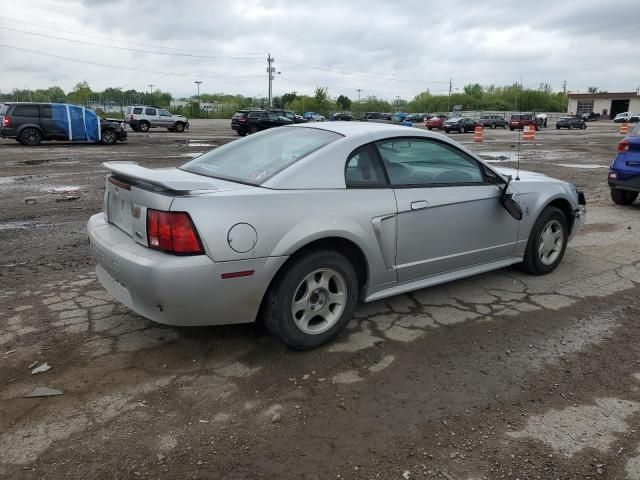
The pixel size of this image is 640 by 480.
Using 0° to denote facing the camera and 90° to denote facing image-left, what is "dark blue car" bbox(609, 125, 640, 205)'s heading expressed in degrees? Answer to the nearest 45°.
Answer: approximately 225°

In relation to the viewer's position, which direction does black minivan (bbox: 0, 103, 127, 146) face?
facing to the right of the viewer

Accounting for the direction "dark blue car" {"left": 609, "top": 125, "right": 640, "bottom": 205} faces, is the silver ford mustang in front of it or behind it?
behind

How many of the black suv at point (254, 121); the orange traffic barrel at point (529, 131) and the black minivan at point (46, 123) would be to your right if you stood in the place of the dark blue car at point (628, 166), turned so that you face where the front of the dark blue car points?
0

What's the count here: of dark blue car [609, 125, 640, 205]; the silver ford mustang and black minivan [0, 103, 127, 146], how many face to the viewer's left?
0

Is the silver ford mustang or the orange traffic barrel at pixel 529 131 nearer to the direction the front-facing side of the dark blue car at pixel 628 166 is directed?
the orange traffic barrel

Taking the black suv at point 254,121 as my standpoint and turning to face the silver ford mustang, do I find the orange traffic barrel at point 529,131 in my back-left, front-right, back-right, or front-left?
front-left

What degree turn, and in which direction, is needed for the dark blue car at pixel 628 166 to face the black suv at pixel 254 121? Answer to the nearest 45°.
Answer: approximately 90° to its left

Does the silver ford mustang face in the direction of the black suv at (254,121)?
no

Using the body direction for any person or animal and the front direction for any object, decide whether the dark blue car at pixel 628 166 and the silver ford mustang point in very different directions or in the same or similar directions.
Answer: same or similar directions

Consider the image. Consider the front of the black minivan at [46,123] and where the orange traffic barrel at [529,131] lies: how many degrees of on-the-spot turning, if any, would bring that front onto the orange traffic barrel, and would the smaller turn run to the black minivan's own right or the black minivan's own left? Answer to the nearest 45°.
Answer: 0° — it already faces it

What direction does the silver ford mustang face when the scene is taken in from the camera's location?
facing away from the viewer and to the right of the viewer

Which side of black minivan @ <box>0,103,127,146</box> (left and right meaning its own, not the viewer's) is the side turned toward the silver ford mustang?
right

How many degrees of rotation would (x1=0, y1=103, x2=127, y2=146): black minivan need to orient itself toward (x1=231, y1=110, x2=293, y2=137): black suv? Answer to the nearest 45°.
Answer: approximately 45° to its left

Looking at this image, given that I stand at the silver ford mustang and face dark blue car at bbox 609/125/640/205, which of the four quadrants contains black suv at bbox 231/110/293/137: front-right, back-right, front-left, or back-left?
front-left

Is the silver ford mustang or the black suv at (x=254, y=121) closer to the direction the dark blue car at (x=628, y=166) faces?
the black suv

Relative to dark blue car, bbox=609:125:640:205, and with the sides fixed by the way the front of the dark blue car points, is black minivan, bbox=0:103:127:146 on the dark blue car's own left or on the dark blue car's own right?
on the dark blue car's own left

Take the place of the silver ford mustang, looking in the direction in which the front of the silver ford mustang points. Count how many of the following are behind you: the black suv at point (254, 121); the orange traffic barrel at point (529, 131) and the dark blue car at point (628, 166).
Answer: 0
